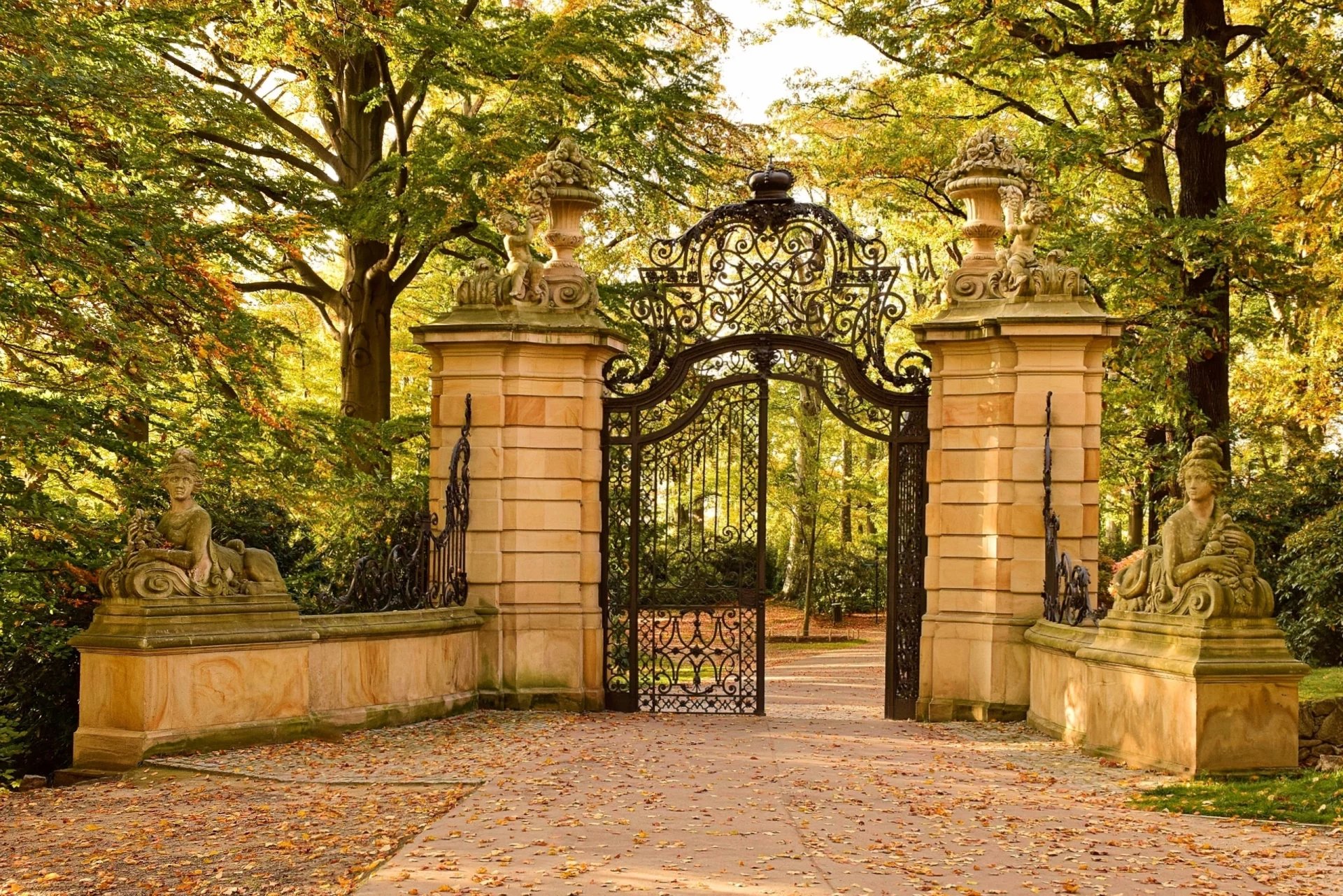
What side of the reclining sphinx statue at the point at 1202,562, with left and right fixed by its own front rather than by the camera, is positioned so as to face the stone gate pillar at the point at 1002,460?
back

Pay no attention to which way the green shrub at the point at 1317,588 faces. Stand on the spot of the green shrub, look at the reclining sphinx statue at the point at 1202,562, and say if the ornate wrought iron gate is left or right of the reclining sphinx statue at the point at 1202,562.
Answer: right

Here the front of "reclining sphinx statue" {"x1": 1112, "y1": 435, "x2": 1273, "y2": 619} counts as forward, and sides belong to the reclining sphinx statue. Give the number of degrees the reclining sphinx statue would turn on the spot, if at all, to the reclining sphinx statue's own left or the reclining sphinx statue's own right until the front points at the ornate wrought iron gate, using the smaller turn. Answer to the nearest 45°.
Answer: approximately 180°

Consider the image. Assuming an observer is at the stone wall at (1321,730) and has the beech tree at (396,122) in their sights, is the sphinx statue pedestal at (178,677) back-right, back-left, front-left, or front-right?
front-left

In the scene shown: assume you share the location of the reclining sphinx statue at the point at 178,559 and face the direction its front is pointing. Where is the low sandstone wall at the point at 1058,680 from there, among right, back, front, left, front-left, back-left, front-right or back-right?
back-left

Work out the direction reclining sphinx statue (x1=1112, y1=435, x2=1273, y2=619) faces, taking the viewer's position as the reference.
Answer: facing the viewer and to the right of the viewer

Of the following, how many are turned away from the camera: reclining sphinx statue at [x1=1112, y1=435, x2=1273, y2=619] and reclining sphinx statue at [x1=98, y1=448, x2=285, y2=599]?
0

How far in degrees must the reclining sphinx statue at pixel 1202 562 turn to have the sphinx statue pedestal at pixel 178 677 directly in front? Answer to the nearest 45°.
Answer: approximately 135° to its right

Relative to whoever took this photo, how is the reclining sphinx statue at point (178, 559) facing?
facing the viewer and to the left of the viewer

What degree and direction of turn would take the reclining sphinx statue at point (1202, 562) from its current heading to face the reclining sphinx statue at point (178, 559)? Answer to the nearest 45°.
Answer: approximately 135° to its right

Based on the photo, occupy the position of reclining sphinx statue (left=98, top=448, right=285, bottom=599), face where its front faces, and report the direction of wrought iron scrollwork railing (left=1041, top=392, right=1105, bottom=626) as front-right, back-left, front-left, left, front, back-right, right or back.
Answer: back-left
